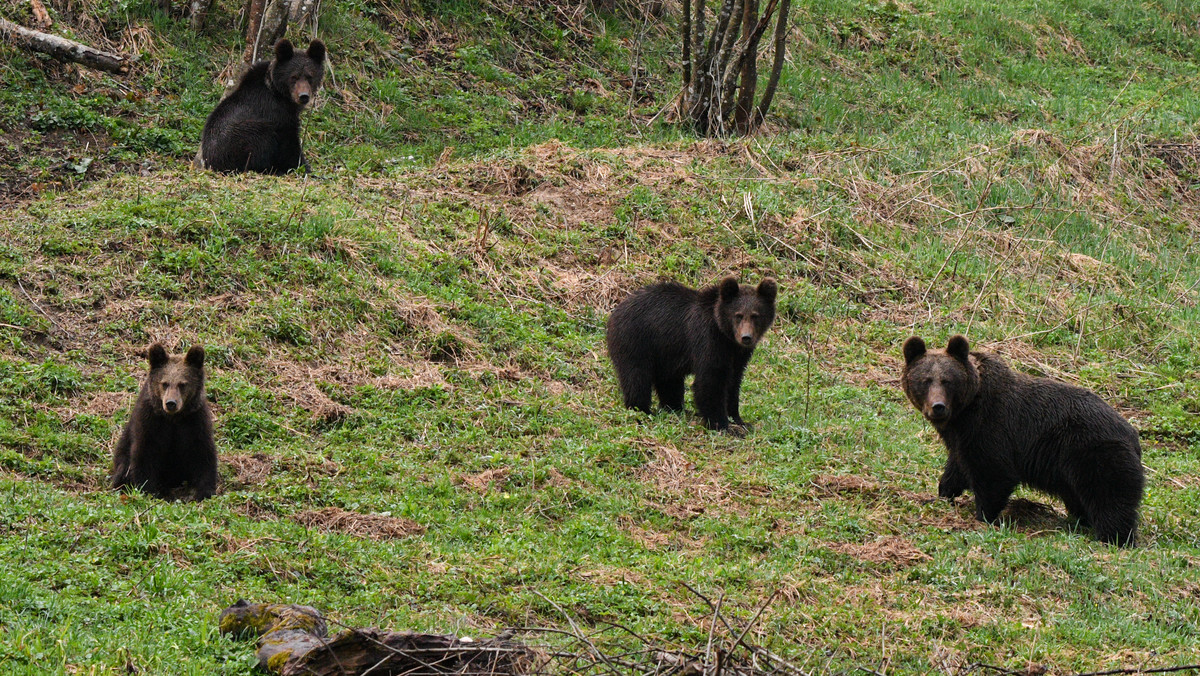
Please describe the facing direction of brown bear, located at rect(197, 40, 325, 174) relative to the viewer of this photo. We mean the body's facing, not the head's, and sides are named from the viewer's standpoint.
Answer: facing to the right of the viewer

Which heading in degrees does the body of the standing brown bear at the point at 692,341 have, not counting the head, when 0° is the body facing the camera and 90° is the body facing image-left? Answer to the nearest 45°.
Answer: approximately 315°

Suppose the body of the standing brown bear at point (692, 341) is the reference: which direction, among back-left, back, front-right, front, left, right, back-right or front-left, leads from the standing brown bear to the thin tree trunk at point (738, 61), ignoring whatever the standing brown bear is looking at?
back-left

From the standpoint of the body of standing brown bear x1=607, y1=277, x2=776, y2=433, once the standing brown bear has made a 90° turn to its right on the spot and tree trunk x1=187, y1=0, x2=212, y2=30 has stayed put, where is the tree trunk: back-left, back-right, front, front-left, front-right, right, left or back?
right

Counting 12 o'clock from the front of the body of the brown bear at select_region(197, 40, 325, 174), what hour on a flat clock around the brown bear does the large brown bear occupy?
The large brown bear is roughly at 2 o'clock from the brown bear.

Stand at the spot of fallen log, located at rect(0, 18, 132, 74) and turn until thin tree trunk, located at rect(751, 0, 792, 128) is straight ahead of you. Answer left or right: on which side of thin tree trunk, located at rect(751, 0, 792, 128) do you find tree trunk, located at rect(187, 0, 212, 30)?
left

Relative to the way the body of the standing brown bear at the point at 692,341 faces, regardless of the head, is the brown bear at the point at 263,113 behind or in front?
behind

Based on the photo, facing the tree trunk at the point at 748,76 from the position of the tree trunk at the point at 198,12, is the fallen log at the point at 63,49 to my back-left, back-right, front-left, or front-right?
back-right

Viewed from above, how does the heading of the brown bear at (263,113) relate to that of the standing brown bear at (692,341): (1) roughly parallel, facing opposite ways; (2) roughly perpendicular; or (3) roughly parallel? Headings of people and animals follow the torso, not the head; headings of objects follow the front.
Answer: roughly perpendicular

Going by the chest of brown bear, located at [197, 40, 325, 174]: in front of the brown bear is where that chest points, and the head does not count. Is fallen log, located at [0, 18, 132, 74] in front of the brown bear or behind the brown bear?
behind
